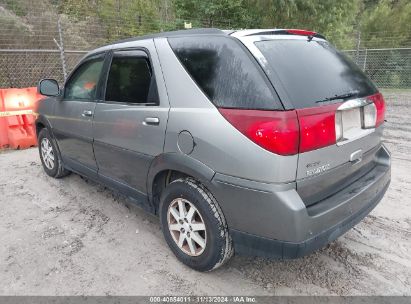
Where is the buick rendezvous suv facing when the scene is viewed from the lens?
facing away from the viewer and to the left of the viewer

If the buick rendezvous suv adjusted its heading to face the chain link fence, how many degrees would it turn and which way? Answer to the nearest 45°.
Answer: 0° — it already faces it

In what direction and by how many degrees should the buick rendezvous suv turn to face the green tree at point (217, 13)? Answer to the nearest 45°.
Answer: approximately 45° to its right
